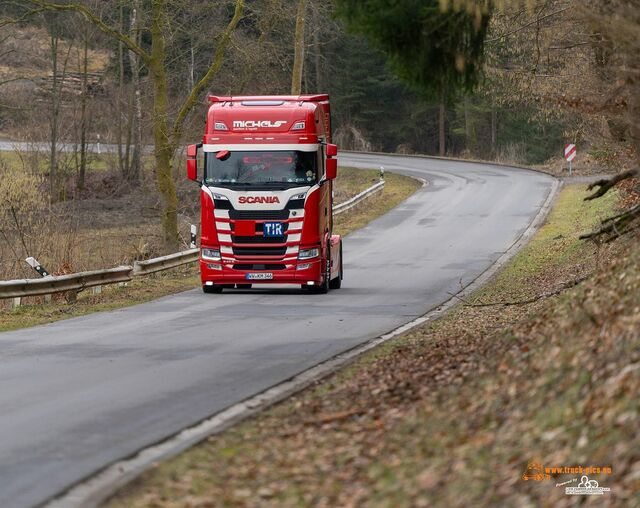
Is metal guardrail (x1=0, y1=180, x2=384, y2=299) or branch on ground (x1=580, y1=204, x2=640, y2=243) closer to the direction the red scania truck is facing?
the metal guardrail

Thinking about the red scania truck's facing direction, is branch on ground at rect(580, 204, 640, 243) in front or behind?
behind

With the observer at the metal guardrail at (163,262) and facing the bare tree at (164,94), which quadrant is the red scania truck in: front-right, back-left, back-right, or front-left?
back-right

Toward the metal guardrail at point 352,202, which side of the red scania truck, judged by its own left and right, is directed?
back

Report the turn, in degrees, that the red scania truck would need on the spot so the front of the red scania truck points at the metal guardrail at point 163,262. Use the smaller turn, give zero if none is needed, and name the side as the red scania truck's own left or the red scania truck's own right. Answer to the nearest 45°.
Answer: approximately 135° to the red scania truck's own right

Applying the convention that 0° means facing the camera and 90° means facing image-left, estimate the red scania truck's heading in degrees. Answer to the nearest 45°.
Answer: approximately 0°

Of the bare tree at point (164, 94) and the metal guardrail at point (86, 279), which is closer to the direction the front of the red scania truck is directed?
the metal guardrail

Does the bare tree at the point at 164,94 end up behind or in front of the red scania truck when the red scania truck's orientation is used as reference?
behind
